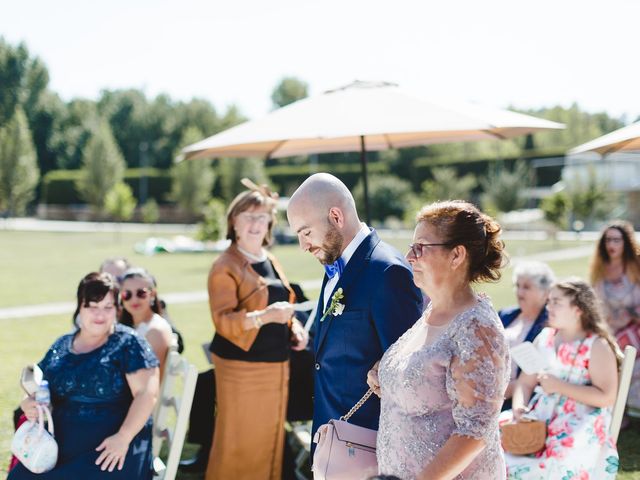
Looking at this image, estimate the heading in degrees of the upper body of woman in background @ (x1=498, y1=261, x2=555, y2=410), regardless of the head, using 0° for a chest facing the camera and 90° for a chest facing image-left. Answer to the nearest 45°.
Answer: approximately 45°

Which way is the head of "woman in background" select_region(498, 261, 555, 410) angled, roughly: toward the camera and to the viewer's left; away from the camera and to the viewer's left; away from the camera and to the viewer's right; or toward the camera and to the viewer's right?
toward the camera and to the viewer's left

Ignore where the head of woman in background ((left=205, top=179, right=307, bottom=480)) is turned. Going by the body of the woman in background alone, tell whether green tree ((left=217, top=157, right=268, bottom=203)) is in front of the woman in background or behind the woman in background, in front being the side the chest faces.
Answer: behind

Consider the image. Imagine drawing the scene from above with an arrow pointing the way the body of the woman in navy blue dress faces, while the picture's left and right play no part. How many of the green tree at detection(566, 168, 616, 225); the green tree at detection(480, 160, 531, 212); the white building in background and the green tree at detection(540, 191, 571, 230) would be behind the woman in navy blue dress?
4

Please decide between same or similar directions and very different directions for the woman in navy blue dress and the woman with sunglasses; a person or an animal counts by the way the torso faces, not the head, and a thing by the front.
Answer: same or similar directions

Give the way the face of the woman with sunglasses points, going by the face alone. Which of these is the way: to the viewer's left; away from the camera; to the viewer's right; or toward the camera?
toward the camera

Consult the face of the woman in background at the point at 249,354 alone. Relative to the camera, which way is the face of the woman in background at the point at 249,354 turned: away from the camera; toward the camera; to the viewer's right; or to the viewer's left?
toward the camera

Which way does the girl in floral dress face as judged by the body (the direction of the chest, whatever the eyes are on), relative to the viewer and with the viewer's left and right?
facing the viewer and to the left of the viewer

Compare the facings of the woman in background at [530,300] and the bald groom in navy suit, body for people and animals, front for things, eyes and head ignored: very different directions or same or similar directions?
same or similar directions

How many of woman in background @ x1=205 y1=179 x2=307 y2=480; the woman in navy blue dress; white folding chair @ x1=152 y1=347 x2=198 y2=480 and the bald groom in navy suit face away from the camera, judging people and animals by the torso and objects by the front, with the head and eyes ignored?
0

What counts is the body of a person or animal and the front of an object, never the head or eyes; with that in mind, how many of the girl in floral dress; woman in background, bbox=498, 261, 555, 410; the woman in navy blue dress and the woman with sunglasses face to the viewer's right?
0

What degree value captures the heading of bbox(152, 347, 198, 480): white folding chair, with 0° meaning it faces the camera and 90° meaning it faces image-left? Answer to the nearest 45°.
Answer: approximately 45°

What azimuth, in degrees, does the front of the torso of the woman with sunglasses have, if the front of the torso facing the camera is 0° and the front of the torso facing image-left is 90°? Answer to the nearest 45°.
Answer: approximately 45°

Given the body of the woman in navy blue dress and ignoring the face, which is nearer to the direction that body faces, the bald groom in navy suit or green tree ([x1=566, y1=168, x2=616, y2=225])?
the bald groom in navy suit
